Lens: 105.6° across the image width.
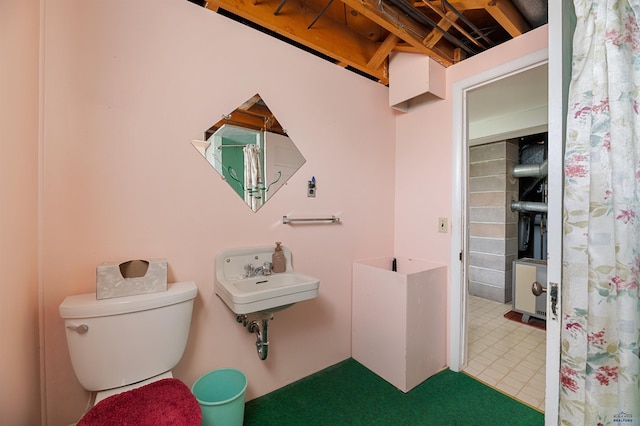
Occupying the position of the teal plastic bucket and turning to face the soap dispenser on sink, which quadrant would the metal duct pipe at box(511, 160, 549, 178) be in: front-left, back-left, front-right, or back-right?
front-right

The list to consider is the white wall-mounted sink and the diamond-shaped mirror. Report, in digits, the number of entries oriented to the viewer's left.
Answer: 0

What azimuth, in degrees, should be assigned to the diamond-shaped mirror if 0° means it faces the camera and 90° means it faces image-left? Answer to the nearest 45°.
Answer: approximately 315°

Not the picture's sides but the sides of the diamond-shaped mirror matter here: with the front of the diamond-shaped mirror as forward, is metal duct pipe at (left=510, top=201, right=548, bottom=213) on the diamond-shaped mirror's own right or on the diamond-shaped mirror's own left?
on the diamond-shaped mirror's own left
